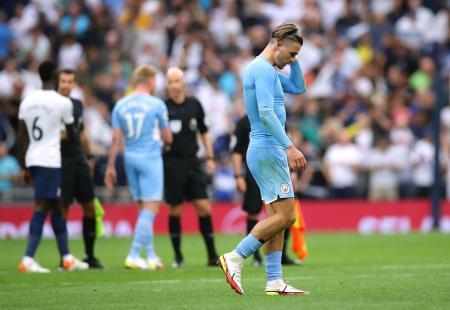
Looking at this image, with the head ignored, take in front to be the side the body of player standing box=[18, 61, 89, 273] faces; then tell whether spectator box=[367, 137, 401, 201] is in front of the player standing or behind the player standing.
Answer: in front

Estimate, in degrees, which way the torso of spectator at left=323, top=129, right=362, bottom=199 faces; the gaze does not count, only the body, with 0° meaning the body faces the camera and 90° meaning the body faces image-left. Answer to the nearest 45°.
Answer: approximately 0°

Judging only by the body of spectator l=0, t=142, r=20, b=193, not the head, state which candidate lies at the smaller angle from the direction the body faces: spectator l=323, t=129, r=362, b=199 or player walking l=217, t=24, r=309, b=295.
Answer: the player walking

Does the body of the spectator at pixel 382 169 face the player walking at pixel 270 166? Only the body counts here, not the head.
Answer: yes

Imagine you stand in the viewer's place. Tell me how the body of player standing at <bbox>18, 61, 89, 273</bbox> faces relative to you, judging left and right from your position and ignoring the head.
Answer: facing away from the viewer and to the right of the viewer

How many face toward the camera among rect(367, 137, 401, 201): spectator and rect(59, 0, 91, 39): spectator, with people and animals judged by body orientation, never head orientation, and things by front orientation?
2

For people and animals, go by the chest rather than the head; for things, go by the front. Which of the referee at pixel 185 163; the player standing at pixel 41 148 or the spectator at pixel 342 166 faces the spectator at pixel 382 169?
the player standing
